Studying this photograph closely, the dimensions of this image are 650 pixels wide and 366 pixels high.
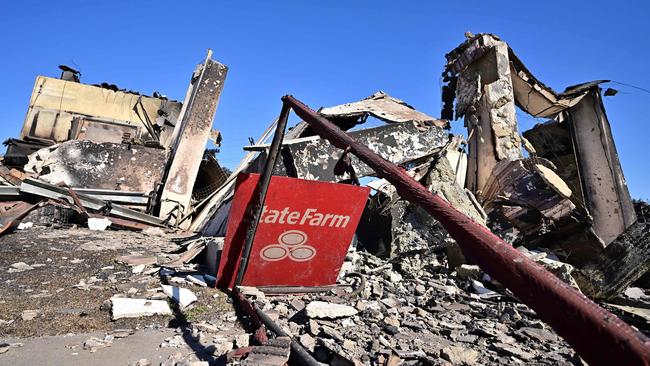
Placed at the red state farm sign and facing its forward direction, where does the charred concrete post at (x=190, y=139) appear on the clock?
The charred concrete post is roughly at 5 o'clock from the red state farm sign.

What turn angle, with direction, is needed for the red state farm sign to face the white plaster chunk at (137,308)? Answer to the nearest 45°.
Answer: approximately 45° to its right

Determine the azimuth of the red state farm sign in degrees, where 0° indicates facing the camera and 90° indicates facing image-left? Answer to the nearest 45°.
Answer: approximately 0°

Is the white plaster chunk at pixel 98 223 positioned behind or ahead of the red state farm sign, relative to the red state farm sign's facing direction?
behind

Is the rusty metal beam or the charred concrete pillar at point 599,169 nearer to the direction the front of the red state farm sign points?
the rusty metal beam

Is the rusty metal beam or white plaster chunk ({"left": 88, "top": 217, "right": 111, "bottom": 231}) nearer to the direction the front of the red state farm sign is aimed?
the rusty metal beam

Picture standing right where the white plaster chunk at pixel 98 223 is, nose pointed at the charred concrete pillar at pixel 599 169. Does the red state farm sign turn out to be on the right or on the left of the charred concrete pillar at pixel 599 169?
right

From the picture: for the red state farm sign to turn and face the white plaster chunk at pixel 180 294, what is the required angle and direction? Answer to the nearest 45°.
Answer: approximately 90° to its right

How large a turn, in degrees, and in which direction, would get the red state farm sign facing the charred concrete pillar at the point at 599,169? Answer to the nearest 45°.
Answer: approximately 135° to its left
